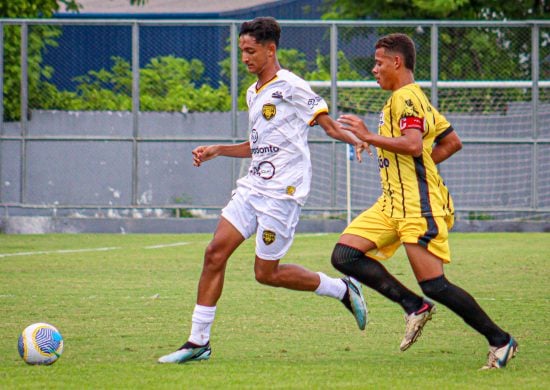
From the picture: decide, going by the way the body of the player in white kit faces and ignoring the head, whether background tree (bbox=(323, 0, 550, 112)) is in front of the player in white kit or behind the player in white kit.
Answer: behind

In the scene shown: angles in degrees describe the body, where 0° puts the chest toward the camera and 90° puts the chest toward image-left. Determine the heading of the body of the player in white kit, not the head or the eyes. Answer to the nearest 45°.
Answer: approximately 45°

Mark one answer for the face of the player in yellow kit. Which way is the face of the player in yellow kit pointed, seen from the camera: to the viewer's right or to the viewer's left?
to the viewer's left

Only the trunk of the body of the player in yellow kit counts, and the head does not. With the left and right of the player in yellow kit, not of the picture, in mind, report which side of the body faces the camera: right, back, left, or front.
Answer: left

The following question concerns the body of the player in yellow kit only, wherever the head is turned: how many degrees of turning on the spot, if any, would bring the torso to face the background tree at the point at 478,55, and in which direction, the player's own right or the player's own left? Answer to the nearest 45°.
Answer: approximately 90° to the player's own right

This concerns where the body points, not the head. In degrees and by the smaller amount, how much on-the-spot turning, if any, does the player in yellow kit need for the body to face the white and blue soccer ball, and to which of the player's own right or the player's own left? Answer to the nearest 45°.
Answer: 0° — they already face it
